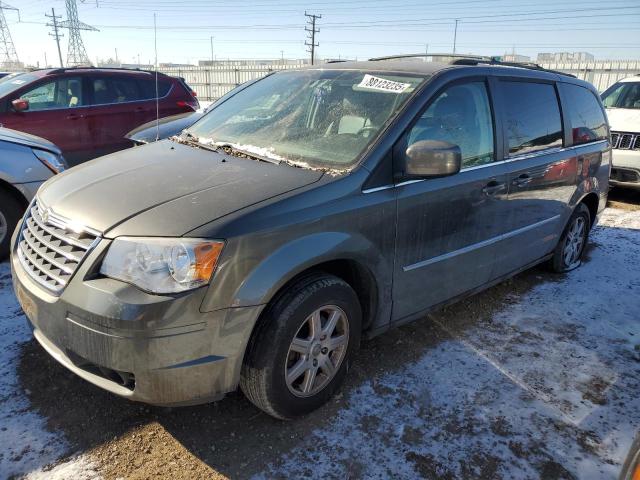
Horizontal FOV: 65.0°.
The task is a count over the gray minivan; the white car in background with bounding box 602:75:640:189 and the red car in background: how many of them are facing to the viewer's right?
0

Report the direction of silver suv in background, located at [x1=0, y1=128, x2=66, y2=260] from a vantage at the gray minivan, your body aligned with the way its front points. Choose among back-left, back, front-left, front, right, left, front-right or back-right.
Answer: right

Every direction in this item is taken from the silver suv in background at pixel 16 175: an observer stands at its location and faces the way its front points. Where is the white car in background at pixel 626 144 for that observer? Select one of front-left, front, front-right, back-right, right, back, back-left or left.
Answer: front

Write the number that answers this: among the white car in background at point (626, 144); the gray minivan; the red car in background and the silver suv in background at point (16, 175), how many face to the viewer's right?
1

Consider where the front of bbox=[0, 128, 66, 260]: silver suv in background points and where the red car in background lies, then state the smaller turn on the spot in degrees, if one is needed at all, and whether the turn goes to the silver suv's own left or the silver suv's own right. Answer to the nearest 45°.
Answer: approximately 90° to the silver suv's own left

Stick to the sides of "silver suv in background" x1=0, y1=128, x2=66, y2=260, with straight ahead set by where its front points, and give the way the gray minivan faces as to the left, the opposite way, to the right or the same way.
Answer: the opposite way

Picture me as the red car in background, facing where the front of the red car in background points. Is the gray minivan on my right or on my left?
on my left

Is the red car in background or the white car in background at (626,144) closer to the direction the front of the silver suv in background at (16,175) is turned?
the white car in background

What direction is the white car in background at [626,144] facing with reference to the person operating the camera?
facing the viewer and to the left of the viewer

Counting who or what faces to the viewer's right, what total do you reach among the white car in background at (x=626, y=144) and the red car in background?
0

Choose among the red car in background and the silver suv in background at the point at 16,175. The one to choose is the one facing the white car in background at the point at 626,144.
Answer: the silver suv in background

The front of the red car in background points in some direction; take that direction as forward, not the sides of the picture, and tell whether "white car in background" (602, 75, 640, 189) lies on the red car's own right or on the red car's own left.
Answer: on the red car's own left

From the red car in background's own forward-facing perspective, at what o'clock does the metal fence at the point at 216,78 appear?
The metal fence is roughly at 5 o'clock from the red car in background.

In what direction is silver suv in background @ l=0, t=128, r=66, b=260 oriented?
to the viewer's right

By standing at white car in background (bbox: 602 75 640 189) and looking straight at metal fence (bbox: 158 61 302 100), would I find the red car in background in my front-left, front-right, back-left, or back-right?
front-left

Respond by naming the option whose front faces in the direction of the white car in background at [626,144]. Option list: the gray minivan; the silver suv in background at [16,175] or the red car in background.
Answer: the silver suv in background
